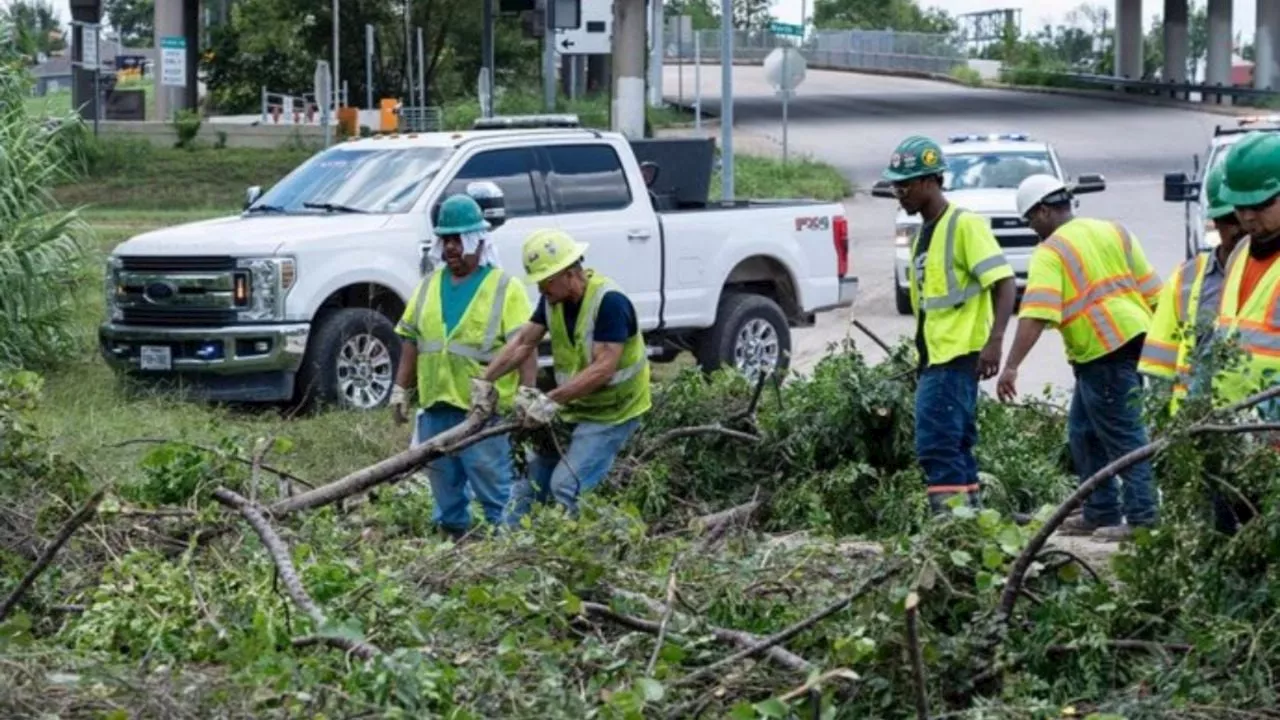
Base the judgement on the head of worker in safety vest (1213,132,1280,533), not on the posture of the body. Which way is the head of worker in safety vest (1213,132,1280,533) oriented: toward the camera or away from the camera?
toward the camera

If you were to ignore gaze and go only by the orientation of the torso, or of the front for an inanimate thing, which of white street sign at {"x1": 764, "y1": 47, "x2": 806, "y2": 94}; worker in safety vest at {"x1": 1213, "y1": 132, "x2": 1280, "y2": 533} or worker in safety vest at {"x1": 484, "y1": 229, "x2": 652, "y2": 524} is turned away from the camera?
the white street sign

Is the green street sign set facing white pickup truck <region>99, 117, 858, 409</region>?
yes

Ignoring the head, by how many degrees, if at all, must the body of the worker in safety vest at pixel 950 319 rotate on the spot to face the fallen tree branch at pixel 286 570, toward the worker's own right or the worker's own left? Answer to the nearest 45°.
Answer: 0° — they already face it

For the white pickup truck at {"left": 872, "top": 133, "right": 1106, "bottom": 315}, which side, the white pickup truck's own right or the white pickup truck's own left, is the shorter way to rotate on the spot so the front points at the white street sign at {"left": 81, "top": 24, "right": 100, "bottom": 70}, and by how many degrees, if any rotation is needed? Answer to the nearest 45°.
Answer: approximately 135° to the white pickup truck's own right

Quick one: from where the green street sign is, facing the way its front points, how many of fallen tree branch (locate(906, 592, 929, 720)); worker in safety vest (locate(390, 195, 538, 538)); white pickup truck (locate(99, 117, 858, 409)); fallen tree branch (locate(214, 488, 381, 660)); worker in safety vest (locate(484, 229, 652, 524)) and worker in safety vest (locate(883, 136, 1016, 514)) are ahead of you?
6

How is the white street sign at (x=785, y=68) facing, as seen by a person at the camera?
facing away from the viewer

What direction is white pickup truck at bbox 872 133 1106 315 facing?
toward the camera

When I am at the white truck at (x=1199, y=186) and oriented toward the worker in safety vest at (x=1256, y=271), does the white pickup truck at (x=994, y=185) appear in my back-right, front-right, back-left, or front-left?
back-right

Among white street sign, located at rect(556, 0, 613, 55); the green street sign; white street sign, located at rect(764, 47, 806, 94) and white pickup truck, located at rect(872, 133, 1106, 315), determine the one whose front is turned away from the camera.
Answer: white street sign, located at rect(764, 47, 806, 94)

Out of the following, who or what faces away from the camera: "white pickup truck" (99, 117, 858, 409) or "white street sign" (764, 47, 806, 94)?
the white street sign

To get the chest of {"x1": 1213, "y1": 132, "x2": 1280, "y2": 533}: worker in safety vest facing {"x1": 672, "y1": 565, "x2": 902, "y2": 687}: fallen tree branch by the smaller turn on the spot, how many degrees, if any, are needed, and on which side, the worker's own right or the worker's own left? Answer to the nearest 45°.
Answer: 0° — they already face it

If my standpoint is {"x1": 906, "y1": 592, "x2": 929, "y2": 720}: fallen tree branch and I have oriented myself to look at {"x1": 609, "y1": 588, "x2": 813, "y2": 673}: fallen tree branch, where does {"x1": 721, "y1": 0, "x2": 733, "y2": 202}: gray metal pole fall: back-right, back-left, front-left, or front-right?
front-right

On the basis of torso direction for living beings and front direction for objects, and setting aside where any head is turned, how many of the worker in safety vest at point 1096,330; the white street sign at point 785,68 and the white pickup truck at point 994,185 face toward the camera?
1

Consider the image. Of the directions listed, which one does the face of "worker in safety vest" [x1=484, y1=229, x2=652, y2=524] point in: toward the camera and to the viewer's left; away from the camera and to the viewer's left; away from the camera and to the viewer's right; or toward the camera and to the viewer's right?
toward the camera and to the viewer's left
